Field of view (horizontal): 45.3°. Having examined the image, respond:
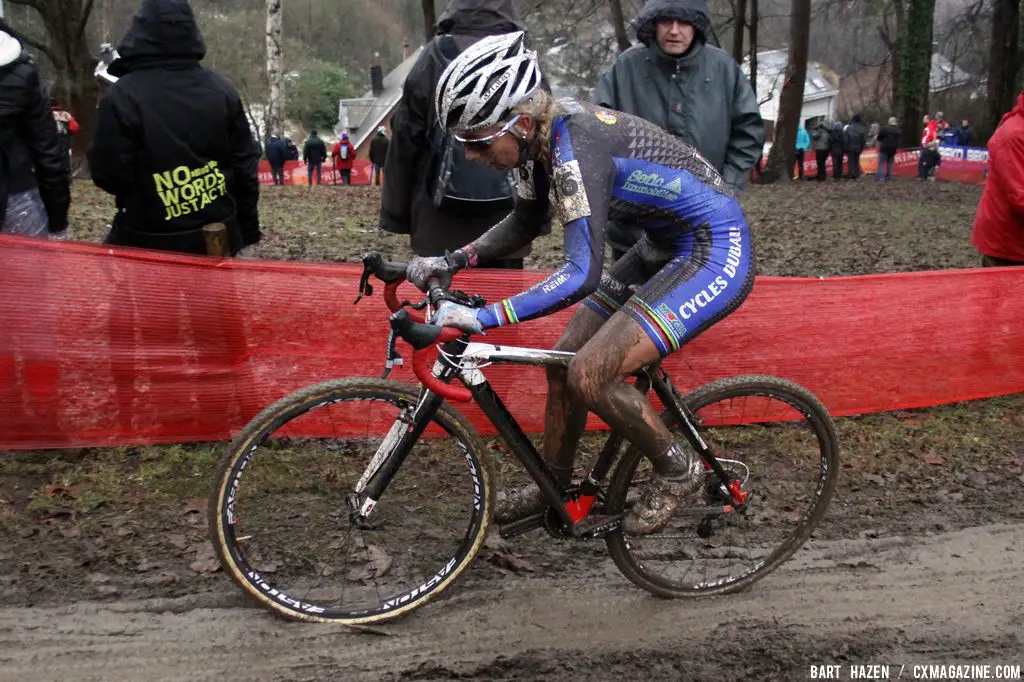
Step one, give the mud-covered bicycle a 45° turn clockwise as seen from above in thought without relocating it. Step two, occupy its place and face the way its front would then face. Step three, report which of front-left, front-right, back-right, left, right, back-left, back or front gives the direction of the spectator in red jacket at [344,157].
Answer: front-right

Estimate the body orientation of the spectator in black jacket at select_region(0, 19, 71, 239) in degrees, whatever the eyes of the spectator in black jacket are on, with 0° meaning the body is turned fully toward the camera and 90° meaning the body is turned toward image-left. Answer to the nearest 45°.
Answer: approximately 180°

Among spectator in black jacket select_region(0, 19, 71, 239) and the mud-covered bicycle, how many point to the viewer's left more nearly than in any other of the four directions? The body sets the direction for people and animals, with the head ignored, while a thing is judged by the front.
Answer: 1

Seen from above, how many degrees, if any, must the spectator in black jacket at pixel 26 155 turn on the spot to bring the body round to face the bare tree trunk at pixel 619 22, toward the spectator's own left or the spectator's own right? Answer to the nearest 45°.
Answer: approximately 45° to the spectator's own right

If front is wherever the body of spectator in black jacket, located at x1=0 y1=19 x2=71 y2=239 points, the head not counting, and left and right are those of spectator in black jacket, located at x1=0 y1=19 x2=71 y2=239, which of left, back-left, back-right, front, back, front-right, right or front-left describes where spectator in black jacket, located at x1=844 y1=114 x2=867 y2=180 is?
front-right

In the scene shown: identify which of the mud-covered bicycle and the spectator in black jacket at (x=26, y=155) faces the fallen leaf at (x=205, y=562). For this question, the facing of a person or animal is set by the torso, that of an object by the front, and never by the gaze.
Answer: the mud-covered bicycle

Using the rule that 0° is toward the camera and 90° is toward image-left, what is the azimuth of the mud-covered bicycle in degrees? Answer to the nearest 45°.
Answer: approximately 90°

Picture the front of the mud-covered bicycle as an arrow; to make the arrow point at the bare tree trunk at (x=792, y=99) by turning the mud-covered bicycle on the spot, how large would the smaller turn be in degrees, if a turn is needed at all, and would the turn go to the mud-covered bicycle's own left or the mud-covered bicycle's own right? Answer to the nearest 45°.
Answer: approximately 90° to the mud-covered bicycle's own right

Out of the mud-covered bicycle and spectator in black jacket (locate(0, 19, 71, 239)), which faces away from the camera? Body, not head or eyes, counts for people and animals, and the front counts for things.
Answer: the spectator in black jacket

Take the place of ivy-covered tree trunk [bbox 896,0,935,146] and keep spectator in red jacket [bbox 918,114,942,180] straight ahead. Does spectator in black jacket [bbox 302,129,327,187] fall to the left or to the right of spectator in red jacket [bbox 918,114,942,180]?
right
